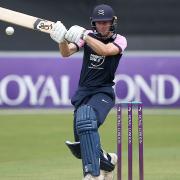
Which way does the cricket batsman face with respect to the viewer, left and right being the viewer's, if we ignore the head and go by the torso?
facing the viewer
